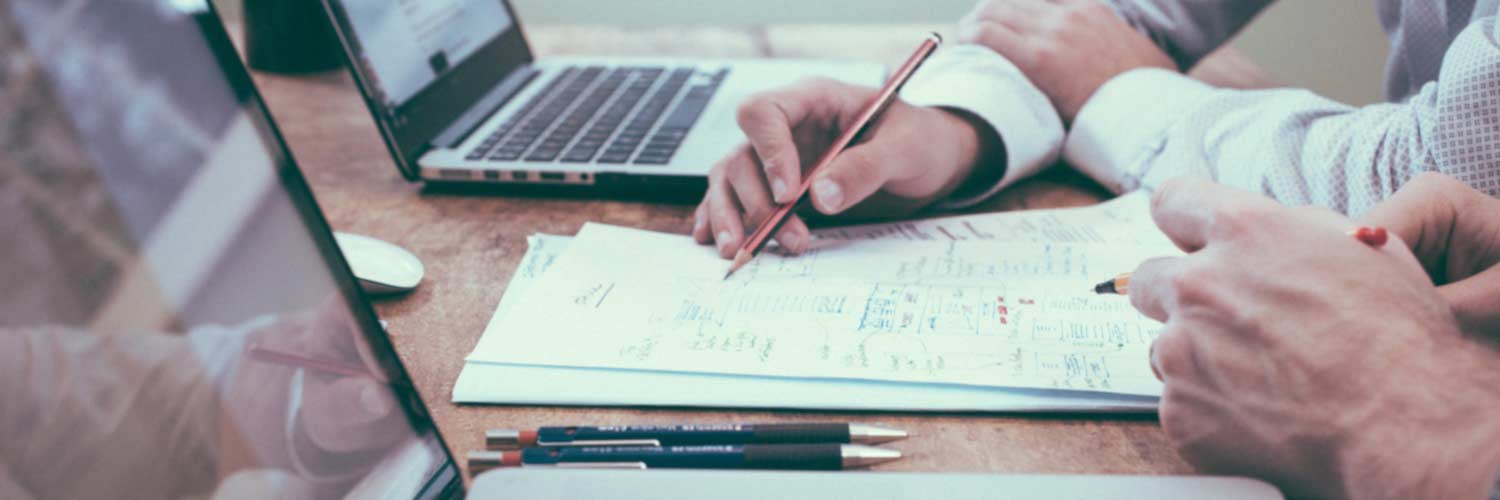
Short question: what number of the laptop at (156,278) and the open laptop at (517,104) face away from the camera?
0

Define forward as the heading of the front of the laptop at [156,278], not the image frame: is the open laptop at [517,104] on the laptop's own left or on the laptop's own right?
on the laptop's own left

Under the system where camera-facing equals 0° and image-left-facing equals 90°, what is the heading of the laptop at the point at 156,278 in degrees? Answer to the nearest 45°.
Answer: approximately 315°

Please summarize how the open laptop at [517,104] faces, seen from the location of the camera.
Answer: facing to the right of the viewer
